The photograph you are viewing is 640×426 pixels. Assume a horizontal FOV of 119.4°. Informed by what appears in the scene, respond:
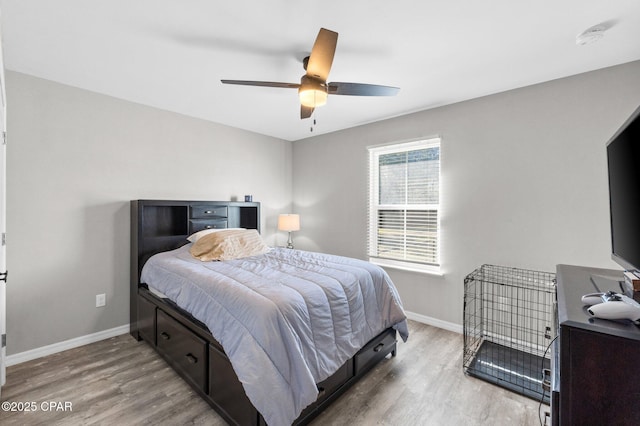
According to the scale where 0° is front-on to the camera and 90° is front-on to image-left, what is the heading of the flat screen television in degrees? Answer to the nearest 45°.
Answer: approximately 90°

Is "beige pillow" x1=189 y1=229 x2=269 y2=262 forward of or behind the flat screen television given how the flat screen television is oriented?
forward

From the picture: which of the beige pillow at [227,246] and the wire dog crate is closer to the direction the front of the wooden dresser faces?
the beige pillow

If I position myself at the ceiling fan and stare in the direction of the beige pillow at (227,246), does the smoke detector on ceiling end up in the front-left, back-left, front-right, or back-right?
back-right

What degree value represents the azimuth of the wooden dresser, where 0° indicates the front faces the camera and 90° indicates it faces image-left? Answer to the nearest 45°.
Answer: approximately 90°
